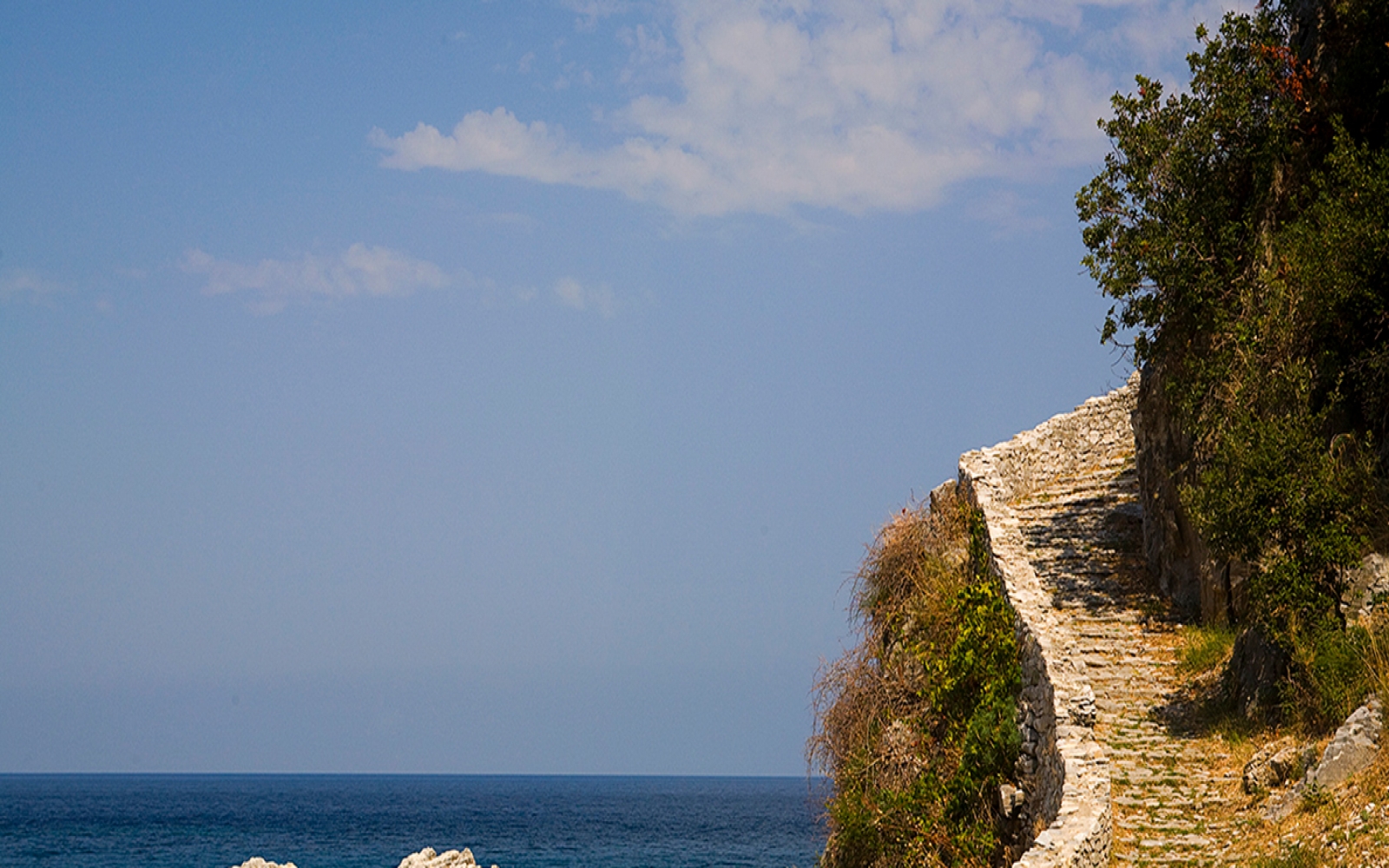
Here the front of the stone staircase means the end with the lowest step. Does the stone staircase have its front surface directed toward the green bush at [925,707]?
no

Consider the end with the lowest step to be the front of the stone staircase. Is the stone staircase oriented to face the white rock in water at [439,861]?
no

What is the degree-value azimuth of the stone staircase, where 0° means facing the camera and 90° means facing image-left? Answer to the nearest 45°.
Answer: approximately 0°

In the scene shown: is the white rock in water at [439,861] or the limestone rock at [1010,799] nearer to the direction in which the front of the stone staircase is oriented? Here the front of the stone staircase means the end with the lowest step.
the limestone rock

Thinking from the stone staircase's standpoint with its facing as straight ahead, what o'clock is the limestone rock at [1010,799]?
The limestone rock is roughly at 1 o'clock from the stone staircase.
